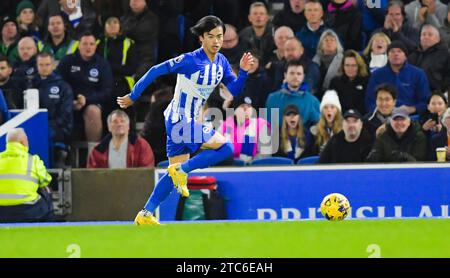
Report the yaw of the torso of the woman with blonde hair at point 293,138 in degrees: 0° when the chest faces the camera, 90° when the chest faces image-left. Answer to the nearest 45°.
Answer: approximately 0°

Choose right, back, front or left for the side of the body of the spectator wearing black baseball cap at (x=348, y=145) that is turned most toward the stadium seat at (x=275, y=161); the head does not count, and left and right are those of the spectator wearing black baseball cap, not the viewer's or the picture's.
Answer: right

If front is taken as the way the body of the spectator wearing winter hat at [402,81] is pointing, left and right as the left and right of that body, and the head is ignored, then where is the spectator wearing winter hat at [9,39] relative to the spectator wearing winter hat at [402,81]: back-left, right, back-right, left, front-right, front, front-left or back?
right

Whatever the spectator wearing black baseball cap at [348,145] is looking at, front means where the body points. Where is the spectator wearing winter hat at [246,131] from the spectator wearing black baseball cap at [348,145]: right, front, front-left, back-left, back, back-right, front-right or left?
right
